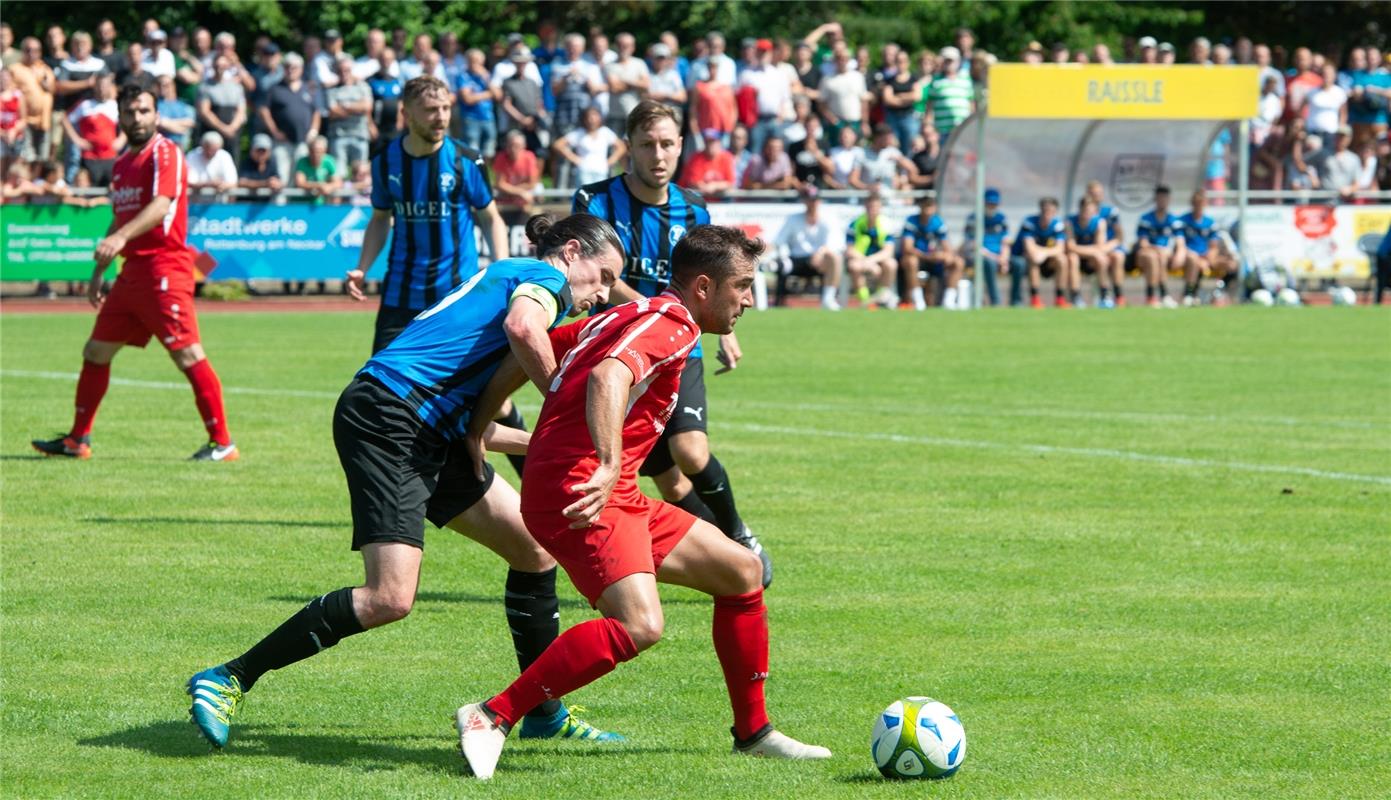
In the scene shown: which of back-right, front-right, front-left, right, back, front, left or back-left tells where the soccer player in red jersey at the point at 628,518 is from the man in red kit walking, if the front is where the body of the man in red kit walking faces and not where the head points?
front-left

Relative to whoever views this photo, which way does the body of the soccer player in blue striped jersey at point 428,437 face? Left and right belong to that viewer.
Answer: facing to the right of the viewer

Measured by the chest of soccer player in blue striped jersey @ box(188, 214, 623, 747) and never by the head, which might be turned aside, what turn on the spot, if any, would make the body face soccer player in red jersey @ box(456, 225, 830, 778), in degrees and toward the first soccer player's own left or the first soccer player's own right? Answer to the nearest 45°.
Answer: approximately 45° to the first soccer player's own right

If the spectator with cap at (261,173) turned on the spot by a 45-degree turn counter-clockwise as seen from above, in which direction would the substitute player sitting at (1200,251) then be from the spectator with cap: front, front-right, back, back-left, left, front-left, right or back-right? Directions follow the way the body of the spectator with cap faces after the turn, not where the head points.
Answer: front-left

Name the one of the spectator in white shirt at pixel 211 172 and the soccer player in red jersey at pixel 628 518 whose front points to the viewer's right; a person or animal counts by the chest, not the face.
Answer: the soccer player in red jersey

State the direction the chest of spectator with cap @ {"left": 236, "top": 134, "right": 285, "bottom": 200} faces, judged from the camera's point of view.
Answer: toward the camera

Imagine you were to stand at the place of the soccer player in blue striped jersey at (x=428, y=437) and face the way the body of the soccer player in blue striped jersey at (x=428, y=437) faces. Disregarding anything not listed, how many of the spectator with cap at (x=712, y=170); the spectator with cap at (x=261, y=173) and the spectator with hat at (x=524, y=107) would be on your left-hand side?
3

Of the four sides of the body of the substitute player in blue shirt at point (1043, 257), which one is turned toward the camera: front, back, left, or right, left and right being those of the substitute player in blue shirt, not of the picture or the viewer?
front

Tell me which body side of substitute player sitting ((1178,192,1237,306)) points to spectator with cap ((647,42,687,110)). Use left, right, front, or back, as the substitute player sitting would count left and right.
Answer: right

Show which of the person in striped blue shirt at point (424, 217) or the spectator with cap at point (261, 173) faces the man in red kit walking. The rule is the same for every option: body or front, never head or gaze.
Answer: the spectator with cap

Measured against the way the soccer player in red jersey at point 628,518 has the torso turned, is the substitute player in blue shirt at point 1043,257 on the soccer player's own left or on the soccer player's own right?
on the soccer player's own left

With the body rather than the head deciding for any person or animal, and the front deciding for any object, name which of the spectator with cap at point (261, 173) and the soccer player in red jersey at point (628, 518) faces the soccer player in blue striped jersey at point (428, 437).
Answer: the spectator with cap

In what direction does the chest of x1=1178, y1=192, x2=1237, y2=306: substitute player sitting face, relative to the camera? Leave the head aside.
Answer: toward the camera
